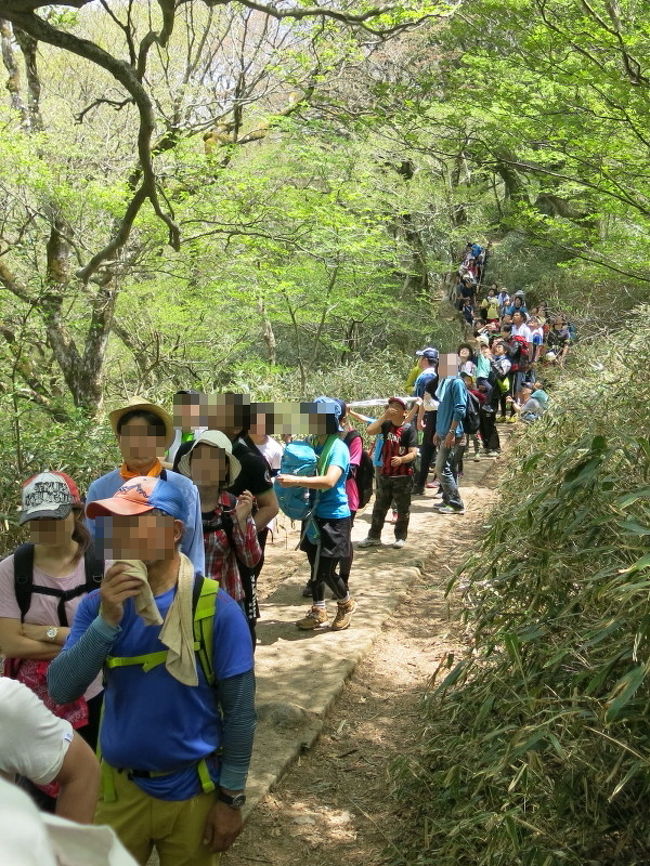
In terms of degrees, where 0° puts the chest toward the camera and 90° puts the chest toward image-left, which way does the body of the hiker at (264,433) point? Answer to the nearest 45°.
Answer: approximately 0°

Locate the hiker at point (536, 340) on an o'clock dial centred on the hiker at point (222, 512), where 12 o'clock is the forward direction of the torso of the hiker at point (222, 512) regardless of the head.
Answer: the hiker at point (536, 340) is roughly at 7 o'clock from the hiker at point (222, 512).

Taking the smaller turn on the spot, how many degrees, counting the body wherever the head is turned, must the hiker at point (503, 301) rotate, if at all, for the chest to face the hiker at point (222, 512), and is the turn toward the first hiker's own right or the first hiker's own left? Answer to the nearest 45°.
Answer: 0° — they already face them

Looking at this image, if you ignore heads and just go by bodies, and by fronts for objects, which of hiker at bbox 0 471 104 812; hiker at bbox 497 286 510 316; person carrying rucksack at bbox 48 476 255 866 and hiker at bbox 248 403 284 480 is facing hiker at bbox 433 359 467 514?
hiker at bbox 497 286 510 316

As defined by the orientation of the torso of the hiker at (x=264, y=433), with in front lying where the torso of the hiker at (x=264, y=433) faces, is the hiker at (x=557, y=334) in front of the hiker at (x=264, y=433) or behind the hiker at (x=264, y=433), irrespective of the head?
behind

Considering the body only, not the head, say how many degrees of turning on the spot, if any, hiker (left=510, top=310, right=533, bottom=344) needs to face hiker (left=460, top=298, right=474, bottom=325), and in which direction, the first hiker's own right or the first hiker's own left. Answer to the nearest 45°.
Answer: approximately 135° to the first hiker's own right

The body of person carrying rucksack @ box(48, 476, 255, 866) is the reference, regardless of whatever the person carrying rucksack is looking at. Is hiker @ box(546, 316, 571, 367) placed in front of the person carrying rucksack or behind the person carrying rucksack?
behind

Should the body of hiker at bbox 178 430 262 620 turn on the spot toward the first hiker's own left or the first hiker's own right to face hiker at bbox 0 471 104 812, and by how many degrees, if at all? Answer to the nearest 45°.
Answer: approximately 45° to the first hiker's own right

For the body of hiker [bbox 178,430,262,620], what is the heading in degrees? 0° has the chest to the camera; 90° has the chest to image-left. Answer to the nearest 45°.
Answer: approximately 0°

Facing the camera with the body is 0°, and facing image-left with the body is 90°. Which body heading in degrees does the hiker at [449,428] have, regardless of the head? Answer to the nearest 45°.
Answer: approximately 90°

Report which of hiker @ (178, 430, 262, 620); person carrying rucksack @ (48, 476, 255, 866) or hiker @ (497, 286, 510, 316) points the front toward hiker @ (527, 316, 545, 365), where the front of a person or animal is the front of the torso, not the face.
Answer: hiker @ (497, 286, 510, 316)
